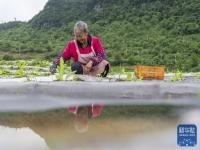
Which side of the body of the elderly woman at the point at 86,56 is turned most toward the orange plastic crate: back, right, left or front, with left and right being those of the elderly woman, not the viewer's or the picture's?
left

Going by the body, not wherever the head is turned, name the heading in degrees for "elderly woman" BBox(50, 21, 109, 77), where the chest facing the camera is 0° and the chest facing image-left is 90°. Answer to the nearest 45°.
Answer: approximately 0°
